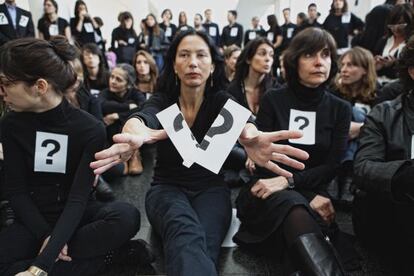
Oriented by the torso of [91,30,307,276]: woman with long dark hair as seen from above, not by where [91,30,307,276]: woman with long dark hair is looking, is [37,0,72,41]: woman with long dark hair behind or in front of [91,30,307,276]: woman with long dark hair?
behind

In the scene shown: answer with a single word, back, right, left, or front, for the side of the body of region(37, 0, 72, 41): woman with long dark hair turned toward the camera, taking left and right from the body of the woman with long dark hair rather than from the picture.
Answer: front

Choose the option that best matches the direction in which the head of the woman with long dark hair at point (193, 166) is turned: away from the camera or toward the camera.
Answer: toward the camera

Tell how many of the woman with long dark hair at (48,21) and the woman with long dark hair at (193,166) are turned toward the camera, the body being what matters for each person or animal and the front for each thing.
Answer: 2

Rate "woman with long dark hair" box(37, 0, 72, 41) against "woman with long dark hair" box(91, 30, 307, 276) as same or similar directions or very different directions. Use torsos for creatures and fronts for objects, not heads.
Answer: same or similar directions

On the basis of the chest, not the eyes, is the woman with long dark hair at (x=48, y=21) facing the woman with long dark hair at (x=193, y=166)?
yes

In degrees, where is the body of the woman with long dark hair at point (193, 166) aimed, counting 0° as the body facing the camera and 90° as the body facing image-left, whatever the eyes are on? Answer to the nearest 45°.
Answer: approximately 0°
